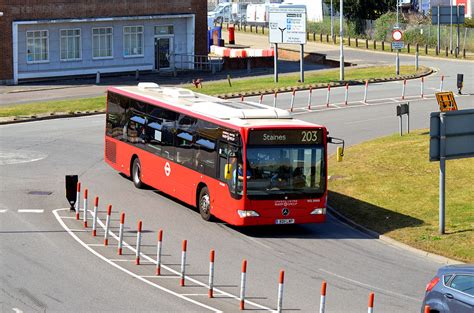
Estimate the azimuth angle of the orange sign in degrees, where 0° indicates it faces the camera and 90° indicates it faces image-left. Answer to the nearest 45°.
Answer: approximately 0°

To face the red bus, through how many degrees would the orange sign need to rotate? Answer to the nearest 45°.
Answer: approximately 45° to its right

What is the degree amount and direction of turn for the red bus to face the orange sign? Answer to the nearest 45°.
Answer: approximately 90° to its left

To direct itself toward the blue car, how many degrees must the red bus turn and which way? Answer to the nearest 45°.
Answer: approximately 45° to its right

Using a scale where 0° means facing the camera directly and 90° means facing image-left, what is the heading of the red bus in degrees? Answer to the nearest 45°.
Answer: approximately 315°

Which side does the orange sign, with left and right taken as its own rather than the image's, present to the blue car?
front

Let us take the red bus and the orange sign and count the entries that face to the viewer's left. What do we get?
0
